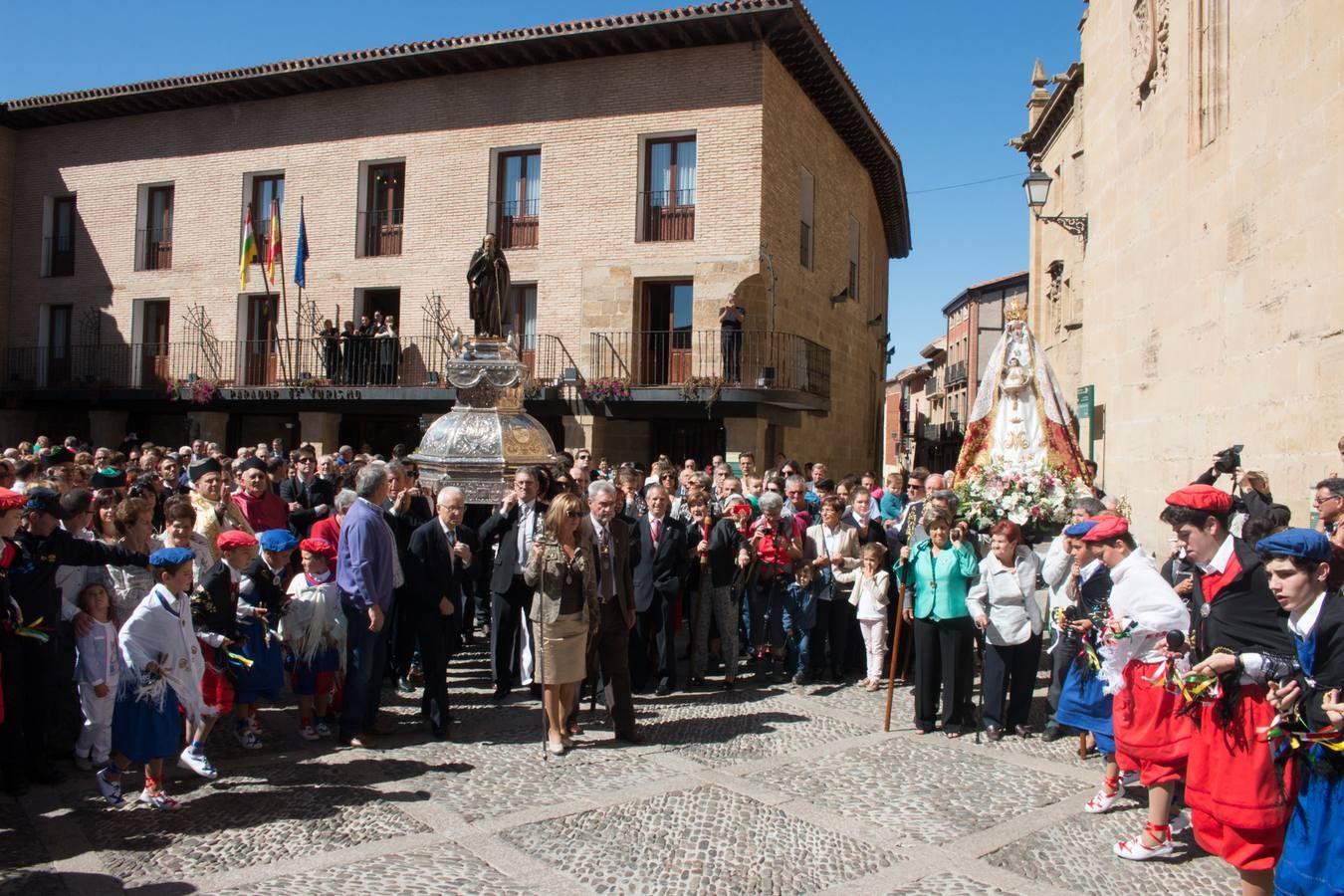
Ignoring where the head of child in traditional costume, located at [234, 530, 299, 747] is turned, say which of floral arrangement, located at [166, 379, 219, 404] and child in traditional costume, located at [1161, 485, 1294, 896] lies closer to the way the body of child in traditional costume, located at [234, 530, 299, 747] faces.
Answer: the child in traditional costume

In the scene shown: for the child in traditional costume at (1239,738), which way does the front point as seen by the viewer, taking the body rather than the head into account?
to the viewer's left

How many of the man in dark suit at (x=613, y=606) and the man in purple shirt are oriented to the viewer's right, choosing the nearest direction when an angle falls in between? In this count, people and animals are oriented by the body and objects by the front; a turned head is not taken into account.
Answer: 1

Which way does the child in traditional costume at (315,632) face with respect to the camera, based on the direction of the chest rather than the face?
toward the camera

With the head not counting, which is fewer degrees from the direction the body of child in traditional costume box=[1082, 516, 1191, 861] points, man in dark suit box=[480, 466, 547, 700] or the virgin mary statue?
the man in dark suit

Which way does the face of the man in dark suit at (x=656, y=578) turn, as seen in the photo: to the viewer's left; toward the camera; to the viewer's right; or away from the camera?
toward the camera

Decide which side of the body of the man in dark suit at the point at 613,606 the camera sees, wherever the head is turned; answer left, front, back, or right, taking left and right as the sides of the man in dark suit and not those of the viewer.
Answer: front

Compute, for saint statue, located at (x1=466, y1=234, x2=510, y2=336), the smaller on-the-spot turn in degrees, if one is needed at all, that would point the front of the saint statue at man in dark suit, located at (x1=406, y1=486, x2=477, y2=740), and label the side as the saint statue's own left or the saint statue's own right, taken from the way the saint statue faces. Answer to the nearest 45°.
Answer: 0° — it already faces them

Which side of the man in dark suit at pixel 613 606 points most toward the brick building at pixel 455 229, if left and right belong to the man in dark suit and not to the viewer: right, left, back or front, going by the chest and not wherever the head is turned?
back

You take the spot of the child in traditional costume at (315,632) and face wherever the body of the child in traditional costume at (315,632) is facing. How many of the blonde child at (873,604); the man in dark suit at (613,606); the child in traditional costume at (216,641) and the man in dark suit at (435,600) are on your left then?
3

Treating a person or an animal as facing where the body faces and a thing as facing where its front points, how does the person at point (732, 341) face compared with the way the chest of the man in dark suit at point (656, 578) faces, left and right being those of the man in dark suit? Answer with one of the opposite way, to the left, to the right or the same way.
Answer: the same way

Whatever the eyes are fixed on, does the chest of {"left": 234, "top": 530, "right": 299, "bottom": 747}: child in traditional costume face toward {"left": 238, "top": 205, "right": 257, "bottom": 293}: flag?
no

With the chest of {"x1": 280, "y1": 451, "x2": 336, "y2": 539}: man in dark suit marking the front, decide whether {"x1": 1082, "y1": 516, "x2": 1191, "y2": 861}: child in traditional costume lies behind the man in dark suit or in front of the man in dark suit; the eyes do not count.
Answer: in front

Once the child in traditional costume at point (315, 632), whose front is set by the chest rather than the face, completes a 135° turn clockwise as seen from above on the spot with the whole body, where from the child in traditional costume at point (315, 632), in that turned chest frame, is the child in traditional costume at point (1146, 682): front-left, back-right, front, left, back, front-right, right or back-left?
back

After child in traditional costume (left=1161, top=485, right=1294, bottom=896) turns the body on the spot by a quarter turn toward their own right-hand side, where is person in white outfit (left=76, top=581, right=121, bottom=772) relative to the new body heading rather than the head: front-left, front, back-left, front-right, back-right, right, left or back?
left

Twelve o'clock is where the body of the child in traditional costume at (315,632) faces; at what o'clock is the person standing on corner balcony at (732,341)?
The person standing on corner balcony is roughly at 7 o'clock from the child in traditional costume.

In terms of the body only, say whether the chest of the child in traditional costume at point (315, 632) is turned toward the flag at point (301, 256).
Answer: no

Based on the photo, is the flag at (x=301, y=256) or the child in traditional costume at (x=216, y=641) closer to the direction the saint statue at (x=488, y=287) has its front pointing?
the child in traditional costume
